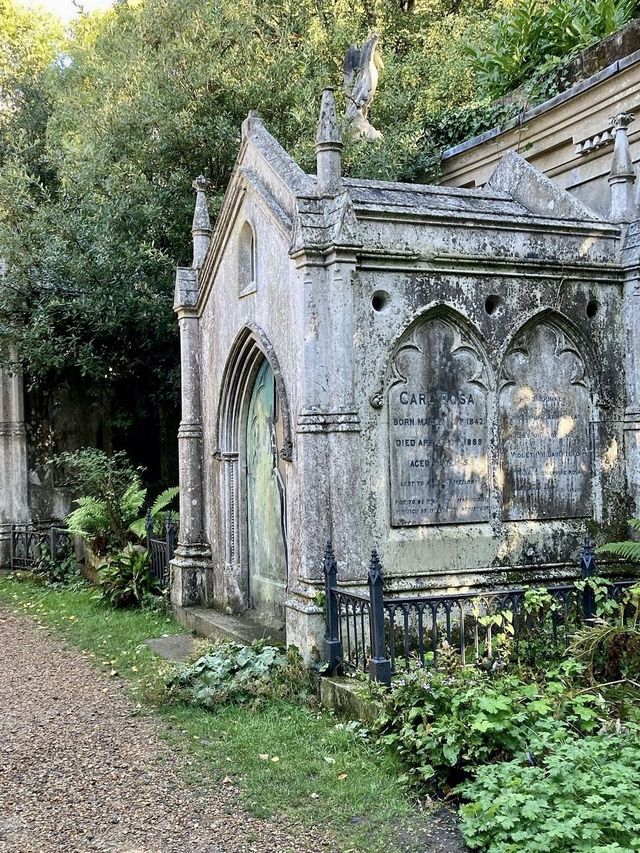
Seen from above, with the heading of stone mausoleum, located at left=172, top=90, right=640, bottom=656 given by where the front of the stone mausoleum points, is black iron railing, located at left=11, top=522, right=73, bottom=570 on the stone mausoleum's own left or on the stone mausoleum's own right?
on the stone mausoleum's own right

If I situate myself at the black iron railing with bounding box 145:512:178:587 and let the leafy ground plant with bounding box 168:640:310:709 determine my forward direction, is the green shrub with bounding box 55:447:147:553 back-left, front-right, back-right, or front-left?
back-right

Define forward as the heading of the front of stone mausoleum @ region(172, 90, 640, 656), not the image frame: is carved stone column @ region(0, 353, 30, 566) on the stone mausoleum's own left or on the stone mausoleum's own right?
on the stone mausoleum's own right

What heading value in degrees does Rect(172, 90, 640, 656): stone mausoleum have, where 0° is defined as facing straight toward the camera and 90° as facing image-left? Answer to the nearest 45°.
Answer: approximately 45°
